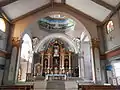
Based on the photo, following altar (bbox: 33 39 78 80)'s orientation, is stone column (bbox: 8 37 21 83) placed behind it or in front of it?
in front

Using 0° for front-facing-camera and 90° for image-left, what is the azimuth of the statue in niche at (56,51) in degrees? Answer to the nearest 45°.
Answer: approximately 0°

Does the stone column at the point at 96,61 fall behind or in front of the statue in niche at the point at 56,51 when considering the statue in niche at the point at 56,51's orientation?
in front

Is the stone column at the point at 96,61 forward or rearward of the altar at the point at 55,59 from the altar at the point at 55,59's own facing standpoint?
forward

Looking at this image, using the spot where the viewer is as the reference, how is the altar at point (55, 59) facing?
facing the viewer
